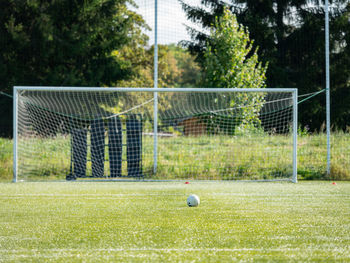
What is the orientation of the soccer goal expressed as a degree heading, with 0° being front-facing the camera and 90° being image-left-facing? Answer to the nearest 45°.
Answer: approximately 0°

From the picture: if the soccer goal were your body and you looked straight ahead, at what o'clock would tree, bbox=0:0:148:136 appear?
The tree is roughly at 5 o'clock from the soccer goal.

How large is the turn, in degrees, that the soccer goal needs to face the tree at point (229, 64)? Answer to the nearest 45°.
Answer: approximately 135° to its left

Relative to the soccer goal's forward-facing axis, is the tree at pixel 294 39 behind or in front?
behind
